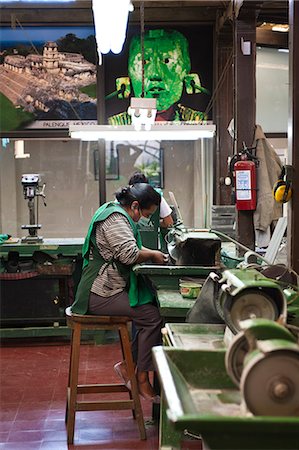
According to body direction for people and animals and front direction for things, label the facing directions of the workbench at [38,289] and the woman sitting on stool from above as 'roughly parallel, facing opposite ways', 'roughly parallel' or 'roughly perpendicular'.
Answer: roughly perpendicular

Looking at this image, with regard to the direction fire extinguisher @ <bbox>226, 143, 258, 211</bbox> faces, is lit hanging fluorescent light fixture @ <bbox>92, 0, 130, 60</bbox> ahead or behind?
ahead

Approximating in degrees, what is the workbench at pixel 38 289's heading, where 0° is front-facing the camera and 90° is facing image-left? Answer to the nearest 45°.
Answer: approximately 0°

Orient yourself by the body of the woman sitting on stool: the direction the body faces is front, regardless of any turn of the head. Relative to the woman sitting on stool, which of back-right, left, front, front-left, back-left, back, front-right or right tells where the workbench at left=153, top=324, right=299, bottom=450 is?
right

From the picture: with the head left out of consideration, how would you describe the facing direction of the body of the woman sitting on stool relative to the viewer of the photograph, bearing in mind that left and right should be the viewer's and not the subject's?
facing to the right of the viewer

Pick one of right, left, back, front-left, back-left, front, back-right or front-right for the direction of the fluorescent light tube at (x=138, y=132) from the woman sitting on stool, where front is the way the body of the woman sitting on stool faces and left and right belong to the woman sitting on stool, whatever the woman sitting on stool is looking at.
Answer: left

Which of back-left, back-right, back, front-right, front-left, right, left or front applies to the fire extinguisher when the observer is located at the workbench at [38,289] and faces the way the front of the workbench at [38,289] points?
front-left
